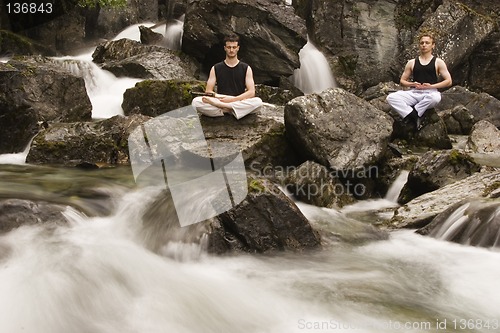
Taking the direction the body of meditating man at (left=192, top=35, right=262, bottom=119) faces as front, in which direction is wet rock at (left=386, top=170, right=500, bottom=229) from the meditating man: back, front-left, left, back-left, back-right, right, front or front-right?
front-left

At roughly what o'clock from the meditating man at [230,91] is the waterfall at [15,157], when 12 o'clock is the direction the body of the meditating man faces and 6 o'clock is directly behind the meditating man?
The waterfall is roughly at 3 o'clock from the meditating man.

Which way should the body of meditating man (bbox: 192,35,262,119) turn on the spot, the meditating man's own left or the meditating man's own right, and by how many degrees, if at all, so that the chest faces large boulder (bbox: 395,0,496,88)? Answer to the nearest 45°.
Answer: approximately 135° to the meditating man's own left

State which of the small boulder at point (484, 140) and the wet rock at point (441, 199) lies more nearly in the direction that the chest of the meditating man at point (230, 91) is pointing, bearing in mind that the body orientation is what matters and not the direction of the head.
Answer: the wet rock

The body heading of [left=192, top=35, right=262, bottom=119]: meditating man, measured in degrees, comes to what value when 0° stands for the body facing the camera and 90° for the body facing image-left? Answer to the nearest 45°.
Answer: approximately 0°

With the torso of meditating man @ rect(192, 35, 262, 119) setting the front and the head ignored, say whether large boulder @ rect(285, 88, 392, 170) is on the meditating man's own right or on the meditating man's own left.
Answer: on the meditating man's own left

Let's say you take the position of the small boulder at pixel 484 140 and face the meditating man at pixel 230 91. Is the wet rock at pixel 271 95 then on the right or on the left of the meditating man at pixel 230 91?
right

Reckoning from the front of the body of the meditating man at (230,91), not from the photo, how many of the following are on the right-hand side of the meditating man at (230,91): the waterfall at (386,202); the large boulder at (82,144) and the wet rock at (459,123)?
1

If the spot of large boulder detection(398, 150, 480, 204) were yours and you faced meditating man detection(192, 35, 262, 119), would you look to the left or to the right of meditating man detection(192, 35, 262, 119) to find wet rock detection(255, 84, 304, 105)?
right

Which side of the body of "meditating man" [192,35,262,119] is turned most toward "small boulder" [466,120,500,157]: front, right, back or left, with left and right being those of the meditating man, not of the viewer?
left
